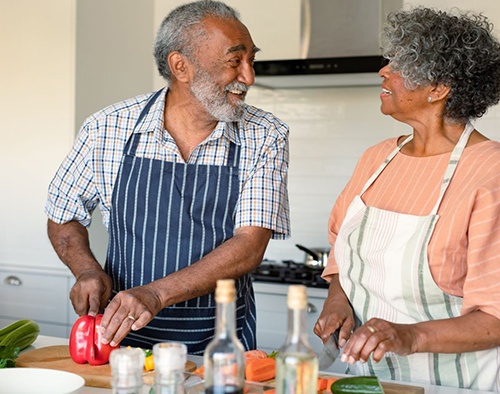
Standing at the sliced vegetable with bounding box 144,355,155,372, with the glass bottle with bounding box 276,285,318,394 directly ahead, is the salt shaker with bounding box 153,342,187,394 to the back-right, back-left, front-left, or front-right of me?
front-right

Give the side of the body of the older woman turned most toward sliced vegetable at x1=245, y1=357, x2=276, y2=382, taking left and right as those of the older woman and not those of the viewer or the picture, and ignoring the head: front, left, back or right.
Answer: front

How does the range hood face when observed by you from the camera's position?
facing the viewer

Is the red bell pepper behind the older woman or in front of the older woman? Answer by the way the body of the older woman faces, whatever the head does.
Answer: in front

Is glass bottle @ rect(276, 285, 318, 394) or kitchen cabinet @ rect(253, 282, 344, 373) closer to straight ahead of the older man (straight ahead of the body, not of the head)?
the glass bottle

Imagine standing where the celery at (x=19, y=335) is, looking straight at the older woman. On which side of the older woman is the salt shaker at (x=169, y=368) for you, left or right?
right

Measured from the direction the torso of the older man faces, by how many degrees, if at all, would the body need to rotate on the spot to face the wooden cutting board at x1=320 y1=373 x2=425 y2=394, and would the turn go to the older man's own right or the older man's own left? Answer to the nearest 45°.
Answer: approximately 45° to the older man's own left

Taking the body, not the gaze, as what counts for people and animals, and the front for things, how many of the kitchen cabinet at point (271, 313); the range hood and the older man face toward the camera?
3

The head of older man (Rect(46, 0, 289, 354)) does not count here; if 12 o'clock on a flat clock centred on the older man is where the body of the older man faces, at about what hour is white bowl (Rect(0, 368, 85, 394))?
The white bowl is roughly at 1 o'clock from the older man.

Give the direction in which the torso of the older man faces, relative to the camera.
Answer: toward the camera

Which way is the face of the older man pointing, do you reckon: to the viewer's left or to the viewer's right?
to the viewer's right

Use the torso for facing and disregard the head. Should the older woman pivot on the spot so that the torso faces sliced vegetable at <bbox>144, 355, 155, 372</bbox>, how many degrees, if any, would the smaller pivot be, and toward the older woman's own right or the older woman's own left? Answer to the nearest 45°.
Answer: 0° — they already face it

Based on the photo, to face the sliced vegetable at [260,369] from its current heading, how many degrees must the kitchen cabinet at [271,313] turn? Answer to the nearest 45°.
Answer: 0° — it already faces it

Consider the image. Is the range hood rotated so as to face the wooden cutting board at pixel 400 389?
yes

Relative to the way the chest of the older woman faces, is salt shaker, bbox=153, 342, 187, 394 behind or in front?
in front

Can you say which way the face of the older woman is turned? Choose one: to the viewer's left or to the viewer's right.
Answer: to the viewer's left

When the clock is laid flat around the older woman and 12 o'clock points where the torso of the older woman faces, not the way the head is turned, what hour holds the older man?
The older man is roughly at 2 o'clock from the older woman.
